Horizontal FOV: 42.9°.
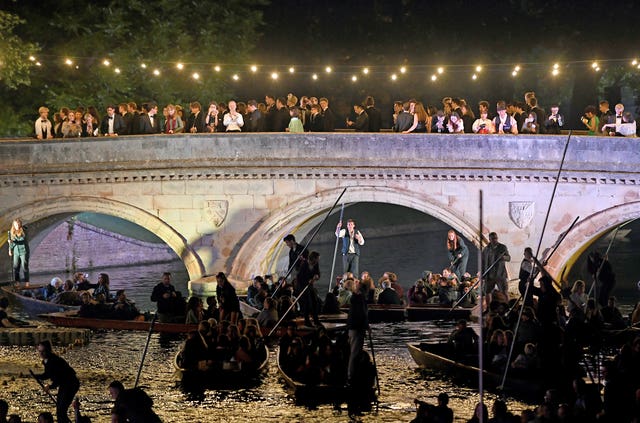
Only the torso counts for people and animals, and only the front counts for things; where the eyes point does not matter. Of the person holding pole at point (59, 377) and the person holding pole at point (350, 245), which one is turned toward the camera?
the person holding pole at point (350, 245)

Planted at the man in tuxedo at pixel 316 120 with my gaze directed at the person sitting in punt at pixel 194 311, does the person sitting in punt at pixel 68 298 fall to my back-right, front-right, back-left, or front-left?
front-right

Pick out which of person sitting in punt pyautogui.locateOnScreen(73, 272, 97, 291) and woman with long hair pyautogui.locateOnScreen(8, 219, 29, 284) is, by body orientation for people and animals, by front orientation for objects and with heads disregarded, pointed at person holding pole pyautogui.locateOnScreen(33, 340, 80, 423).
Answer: the woman with long hair

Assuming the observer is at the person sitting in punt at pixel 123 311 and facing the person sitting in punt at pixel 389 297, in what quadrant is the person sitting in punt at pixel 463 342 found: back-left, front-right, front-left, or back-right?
front-right

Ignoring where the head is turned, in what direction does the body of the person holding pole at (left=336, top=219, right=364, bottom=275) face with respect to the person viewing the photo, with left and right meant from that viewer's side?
facing the viewer

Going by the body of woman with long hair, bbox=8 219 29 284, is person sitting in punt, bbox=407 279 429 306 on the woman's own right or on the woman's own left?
on the woman's own left
